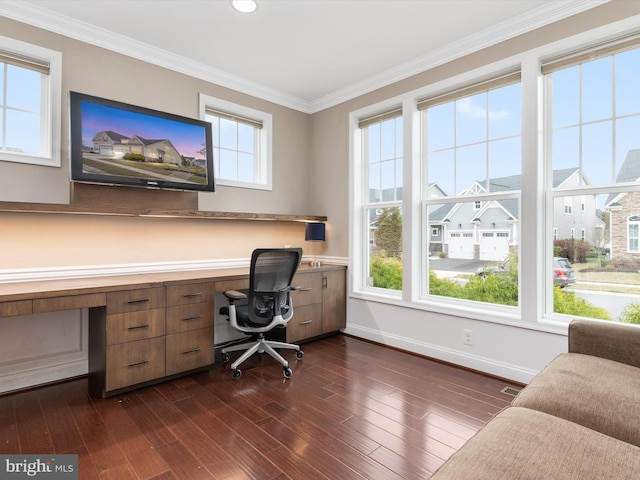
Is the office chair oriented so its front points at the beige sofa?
no

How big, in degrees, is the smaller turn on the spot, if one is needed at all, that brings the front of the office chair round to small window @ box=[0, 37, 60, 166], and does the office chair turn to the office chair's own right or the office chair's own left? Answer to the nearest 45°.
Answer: approximately 45° to the office chair's own left

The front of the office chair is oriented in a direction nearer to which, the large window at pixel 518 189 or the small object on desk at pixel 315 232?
the small object on desk

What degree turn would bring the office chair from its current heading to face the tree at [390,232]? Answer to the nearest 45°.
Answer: approximately 90° to its right

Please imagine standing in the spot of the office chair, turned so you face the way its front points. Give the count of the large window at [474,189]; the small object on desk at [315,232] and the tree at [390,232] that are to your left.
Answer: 0

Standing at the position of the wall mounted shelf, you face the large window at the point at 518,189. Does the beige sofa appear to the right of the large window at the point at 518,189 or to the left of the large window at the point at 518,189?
right

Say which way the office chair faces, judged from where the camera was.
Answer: facing away from the viewer and to the left of the viewer

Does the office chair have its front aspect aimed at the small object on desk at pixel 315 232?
no

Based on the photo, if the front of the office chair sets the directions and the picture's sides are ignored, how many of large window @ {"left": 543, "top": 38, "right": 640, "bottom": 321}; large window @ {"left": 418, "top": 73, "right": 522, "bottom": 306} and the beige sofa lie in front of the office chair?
0

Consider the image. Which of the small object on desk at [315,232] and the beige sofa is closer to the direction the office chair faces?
the small object on desk

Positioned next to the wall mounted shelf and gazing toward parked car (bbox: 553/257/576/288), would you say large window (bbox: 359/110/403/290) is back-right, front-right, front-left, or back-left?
front-right

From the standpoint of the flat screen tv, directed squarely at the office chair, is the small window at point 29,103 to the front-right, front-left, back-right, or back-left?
back-right

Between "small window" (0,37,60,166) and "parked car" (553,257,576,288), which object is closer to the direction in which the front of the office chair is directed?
the small window

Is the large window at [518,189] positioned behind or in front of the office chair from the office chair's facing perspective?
behind

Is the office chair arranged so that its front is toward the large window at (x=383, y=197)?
no
